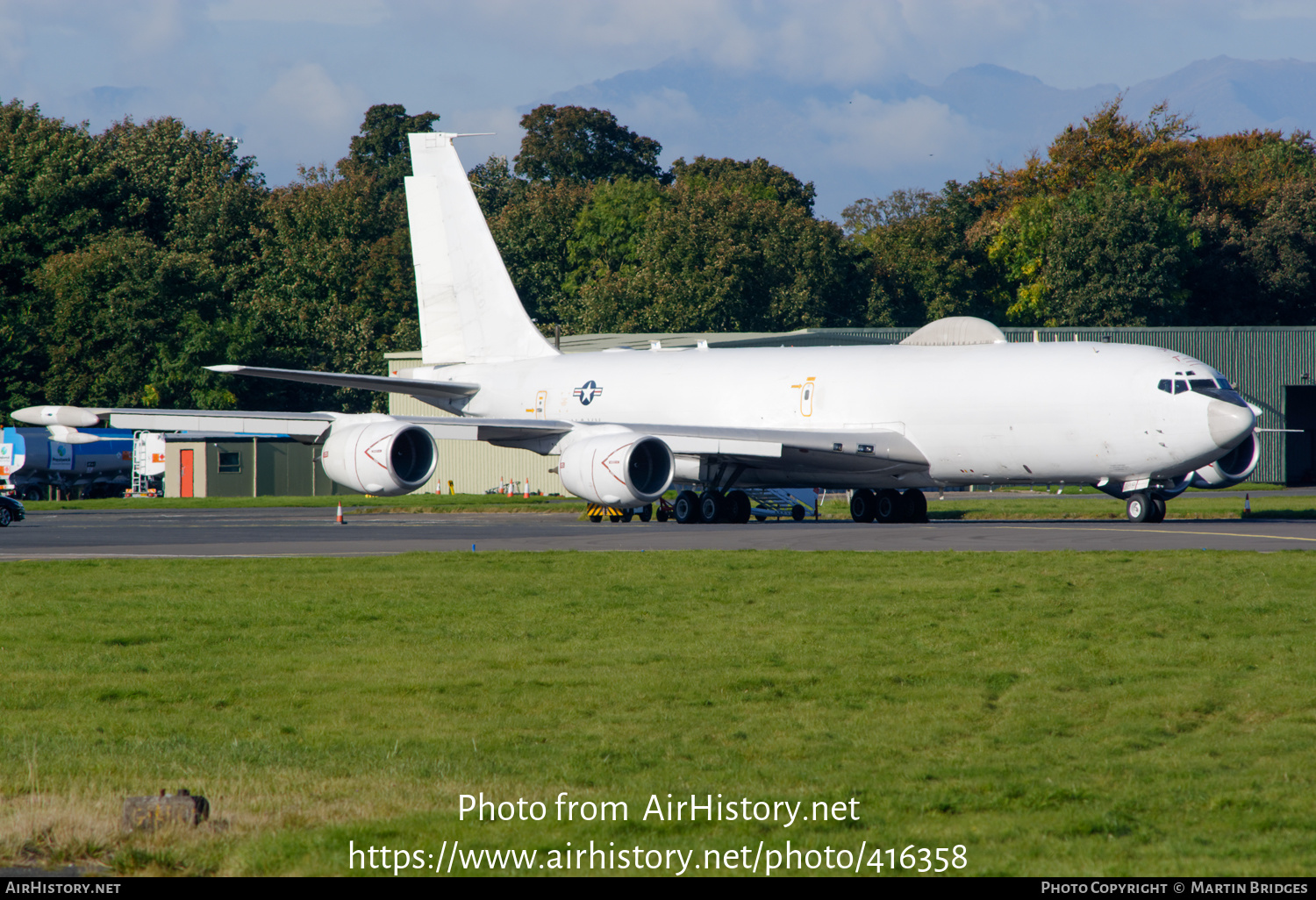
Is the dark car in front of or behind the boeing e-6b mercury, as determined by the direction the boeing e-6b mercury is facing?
behind

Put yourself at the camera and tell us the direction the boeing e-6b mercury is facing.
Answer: facing the viewer and to the right of the viewer
